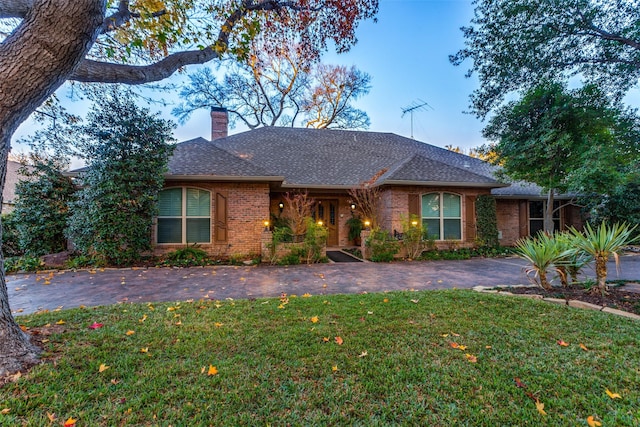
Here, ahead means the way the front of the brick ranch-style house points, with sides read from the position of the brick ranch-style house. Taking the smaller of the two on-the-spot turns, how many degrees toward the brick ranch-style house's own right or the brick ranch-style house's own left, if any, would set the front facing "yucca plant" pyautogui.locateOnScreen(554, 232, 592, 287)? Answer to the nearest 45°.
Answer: approximately 45° to the brick ranch-style house's own left

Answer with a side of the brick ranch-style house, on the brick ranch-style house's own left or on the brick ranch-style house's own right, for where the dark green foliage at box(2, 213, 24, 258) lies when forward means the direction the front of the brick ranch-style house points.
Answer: on the brick ranch-style house's own right

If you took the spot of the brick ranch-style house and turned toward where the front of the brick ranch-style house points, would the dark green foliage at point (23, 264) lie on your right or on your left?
on your right

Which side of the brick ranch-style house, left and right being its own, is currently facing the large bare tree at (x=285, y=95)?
back

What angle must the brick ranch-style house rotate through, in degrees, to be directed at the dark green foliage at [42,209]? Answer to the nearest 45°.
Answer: approximately 45° to its right

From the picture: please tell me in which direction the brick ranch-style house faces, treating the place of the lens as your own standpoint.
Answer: facing the viewer

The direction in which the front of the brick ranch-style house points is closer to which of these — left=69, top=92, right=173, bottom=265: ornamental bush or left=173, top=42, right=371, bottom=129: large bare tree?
the ornamental bush
